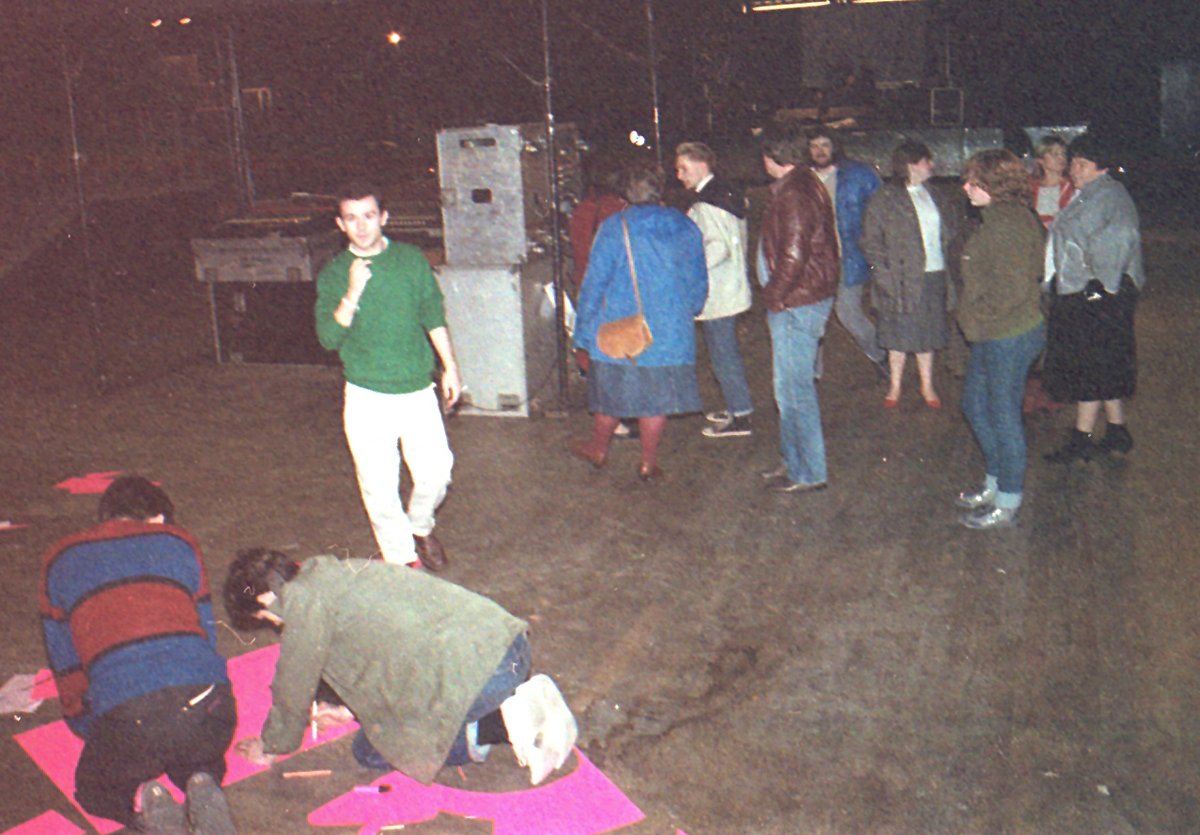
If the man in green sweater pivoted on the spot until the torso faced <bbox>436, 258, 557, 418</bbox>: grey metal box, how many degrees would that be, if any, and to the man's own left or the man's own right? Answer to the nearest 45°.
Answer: approximately 180°

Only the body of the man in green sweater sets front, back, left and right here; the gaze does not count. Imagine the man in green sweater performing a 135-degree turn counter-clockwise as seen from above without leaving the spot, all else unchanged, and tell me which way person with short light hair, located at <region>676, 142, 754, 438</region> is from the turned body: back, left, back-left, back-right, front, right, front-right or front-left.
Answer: front

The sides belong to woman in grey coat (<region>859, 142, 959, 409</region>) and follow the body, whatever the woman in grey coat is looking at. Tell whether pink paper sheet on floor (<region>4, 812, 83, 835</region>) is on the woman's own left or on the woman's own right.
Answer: on the woman's own right

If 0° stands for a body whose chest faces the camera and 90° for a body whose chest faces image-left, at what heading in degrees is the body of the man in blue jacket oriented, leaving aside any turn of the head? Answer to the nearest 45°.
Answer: approximately 45°

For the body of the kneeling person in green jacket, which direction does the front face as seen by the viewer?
to the viewer's left

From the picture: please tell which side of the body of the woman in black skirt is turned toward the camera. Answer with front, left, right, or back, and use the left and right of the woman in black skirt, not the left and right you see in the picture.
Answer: left

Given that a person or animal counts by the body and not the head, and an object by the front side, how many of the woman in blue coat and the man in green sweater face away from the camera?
1

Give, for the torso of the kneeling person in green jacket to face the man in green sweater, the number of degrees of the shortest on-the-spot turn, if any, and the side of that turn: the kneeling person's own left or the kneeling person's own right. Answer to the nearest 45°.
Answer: approximately 90° to the kneeling person's own right

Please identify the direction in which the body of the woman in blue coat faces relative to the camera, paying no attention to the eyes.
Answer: away from the camera

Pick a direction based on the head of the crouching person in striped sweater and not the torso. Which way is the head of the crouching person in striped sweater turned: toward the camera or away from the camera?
away from the camera
